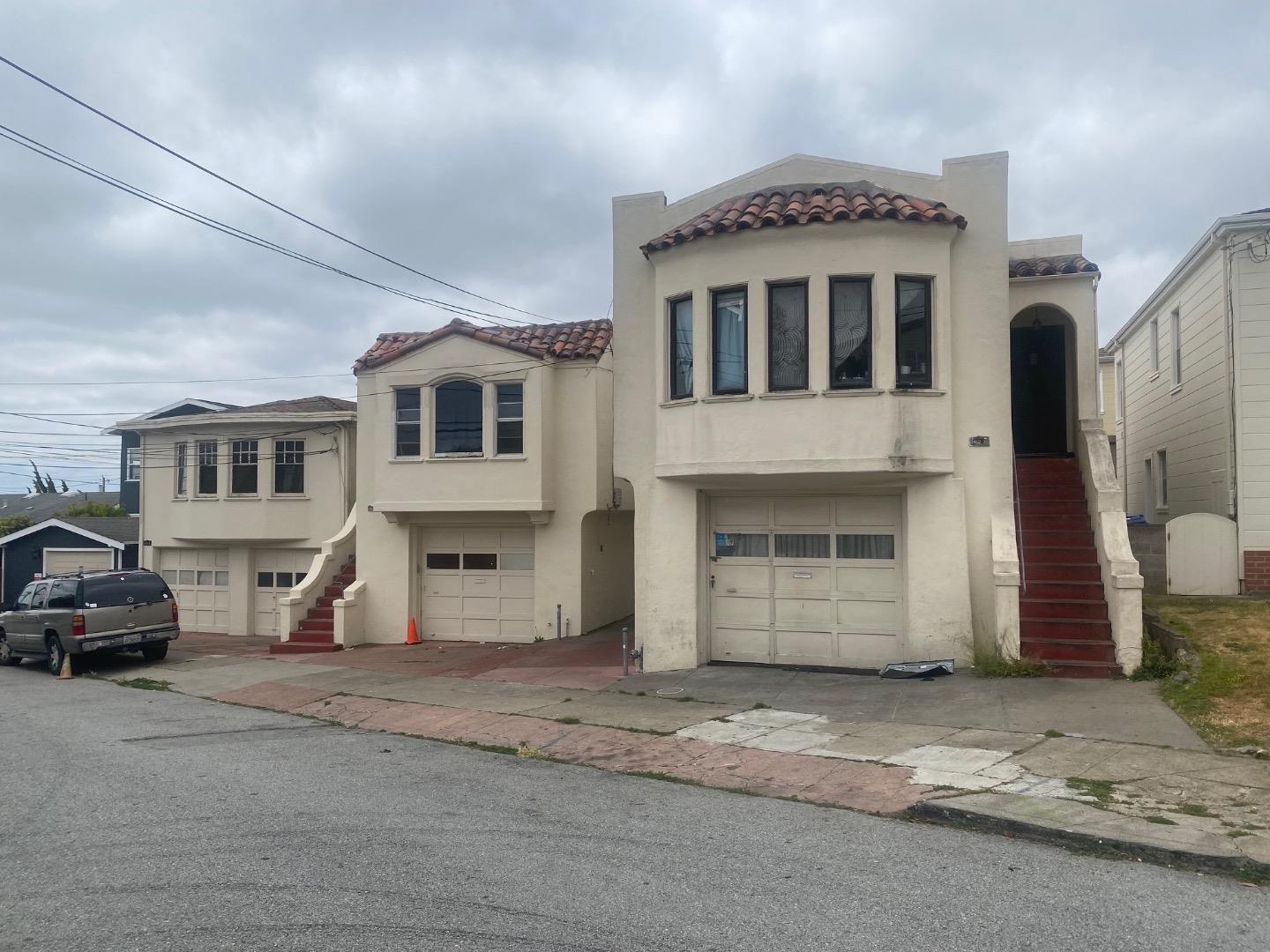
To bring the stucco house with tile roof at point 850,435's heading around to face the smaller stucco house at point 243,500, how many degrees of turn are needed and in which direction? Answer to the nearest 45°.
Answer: approximately 135° to its right

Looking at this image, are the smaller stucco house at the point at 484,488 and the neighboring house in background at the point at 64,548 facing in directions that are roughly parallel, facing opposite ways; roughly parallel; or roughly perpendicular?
roughly parallel

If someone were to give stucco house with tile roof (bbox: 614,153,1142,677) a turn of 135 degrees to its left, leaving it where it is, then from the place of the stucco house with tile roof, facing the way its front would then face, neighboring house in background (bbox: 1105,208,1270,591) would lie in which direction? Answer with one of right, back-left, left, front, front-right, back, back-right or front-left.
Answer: front

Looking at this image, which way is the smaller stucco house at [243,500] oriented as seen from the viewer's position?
toward the camera

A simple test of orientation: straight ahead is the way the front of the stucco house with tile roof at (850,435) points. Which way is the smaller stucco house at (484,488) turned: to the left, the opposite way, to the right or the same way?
the same way

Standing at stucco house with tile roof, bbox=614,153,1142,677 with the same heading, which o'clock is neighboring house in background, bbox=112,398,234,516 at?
The neighboring house in background is roughly at 4 o'clock from the stucco house with tile roof.

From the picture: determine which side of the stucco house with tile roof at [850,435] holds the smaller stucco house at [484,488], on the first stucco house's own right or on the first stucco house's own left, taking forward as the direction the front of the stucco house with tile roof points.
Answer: on the first stucco house's own right

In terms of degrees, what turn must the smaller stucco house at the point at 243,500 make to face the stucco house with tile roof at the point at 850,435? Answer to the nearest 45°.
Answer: approximately 45° to its left

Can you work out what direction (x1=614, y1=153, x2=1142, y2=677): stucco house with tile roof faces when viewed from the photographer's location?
facing the viewer

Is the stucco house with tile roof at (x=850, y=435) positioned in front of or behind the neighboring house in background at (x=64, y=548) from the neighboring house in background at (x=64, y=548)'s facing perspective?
in front

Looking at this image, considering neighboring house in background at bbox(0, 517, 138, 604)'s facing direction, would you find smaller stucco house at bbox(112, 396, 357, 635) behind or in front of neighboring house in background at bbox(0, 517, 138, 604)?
in front

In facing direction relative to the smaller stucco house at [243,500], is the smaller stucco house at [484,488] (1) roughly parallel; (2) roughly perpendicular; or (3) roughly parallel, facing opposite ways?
roughly parallel

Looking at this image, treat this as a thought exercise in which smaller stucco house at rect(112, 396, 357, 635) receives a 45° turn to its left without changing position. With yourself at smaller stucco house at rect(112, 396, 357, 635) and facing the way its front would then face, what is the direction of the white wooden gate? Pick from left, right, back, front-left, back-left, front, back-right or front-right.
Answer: front

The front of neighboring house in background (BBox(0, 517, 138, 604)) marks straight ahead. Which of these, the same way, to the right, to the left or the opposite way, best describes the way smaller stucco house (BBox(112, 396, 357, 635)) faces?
the same way

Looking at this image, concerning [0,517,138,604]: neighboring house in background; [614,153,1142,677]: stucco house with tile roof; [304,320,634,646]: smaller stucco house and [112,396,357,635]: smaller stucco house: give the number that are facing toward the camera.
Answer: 4

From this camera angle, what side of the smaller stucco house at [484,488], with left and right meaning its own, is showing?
front
